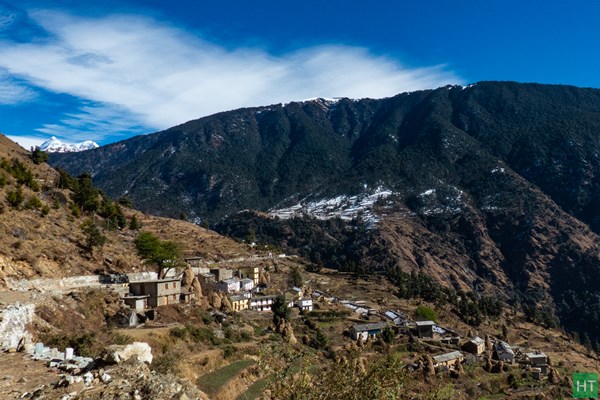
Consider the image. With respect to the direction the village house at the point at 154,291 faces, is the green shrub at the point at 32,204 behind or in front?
behind

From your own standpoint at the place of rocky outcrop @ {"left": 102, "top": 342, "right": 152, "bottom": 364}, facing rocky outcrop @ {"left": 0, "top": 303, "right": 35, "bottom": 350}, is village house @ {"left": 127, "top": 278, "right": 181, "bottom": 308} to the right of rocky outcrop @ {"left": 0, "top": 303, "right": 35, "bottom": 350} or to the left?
right

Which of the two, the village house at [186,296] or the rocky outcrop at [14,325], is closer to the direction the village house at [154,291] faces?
the rocky outcrop

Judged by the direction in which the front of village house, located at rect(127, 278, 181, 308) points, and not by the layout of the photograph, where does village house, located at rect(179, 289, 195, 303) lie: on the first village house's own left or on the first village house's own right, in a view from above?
on the first village house's own left

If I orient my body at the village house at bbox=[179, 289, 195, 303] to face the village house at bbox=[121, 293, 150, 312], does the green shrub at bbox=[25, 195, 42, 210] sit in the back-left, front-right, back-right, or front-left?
front-right

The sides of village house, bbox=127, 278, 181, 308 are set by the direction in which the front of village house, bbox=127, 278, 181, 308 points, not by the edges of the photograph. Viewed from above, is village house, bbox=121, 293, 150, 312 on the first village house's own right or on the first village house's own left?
on the first village house's own right

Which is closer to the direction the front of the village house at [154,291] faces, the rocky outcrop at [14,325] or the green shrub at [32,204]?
the rocky outcrop

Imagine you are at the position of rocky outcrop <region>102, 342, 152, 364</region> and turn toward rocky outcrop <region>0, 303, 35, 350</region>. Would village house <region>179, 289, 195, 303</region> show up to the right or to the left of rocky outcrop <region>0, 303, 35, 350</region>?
right

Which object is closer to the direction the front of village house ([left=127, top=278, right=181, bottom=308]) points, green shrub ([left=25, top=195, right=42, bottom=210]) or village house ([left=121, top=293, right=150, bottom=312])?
the village house

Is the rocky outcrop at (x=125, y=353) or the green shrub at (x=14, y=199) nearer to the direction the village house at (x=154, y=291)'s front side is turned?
the rocky outcrop

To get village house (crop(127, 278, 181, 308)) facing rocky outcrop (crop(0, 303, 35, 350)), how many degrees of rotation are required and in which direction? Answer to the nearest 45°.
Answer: approximately 45° to its right

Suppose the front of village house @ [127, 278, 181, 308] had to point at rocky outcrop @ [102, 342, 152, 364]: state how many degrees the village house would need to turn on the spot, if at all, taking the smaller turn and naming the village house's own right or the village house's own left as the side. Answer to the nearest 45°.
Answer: approximately 45° to the village house's own right
